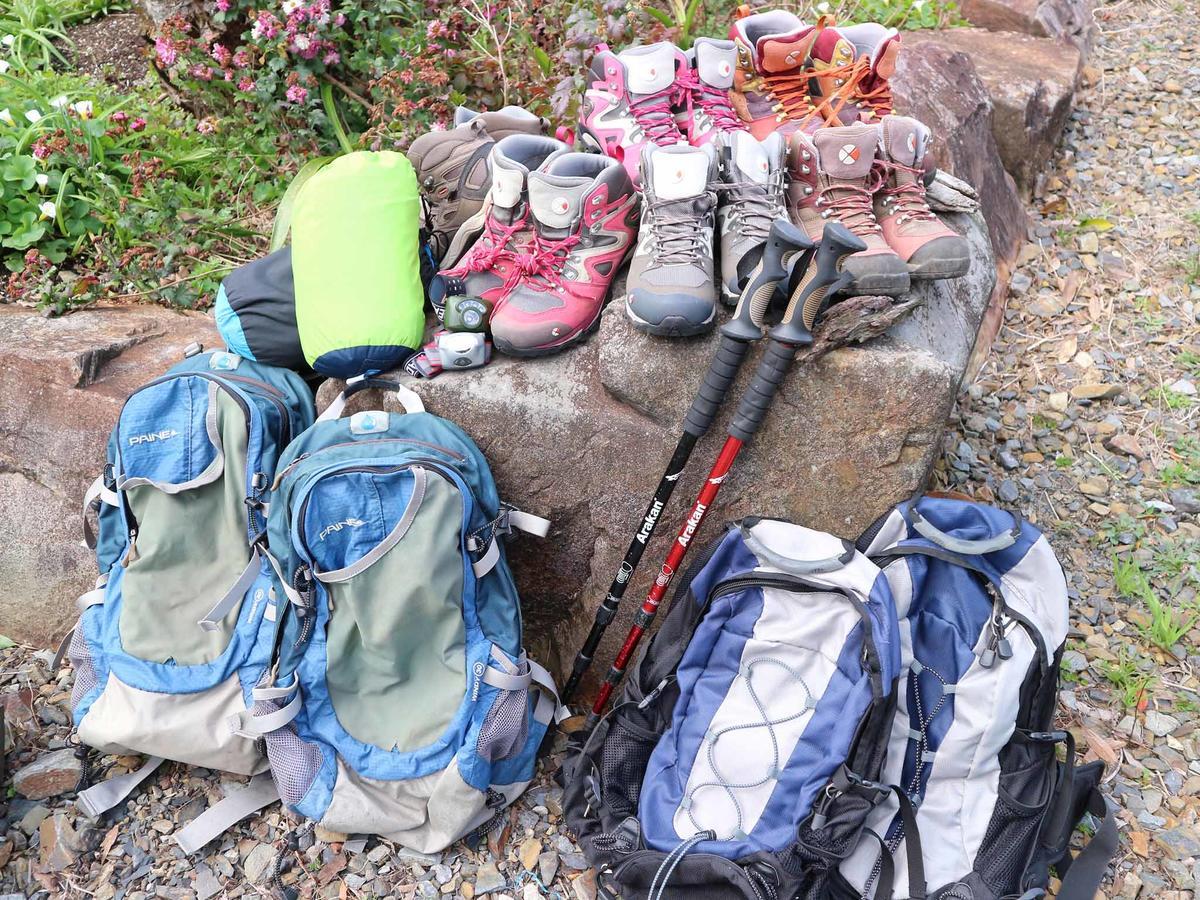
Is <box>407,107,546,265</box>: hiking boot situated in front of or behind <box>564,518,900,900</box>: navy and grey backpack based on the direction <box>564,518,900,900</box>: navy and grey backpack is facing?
behind

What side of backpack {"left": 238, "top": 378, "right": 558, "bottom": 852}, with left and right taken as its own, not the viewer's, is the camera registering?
front

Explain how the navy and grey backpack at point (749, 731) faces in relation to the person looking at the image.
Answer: facing the viewer

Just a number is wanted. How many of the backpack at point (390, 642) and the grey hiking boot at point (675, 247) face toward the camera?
2

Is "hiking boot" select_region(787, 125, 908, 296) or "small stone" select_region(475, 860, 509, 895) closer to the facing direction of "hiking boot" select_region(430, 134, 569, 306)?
the small stone

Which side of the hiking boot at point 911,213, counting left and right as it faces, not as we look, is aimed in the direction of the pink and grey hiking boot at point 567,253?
right

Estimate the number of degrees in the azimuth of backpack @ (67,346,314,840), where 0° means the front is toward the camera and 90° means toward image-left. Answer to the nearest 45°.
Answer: approximately 0°

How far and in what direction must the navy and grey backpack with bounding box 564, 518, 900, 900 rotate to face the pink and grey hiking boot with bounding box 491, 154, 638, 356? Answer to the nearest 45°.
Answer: approximately 135° to its right

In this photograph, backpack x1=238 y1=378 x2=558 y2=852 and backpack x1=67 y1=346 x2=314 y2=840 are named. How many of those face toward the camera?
2

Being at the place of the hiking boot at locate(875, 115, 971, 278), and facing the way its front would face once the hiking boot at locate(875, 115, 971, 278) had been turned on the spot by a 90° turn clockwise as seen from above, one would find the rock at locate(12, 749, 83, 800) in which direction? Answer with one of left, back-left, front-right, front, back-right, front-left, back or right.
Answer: front

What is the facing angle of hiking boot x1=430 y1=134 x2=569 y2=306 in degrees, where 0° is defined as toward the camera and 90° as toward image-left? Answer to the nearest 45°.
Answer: approximately 45°

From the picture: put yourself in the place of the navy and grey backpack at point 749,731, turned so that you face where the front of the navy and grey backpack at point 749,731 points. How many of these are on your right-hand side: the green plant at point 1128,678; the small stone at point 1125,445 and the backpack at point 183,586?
1

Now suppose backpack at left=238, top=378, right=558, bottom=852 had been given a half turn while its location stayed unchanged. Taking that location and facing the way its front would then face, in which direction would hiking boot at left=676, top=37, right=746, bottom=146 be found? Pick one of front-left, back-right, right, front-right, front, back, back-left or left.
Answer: front-right
